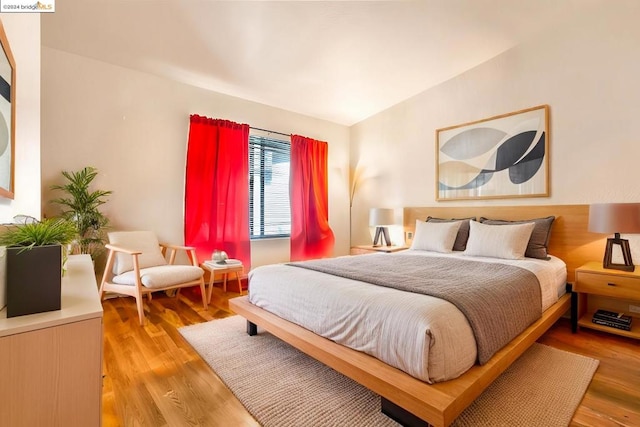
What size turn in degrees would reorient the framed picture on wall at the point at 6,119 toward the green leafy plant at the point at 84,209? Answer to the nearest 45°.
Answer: approximately 90° to its left

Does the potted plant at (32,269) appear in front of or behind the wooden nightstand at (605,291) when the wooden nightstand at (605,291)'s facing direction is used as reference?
in front

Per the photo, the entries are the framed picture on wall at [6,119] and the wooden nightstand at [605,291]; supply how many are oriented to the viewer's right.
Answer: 1

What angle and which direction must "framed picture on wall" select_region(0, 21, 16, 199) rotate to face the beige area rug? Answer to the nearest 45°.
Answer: approximately 45° to its right

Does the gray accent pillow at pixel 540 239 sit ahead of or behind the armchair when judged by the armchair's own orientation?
ahead

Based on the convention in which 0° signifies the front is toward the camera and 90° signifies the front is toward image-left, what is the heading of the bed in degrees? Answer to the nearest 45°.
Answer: approximately 45°

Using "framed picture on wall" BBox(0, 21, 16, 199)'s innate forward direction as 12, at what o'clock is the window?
The window is roughly at 11 o'clock from the framed picture on wall.

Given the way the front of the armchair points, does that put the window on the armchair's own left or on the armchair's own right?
on the armchair's own left

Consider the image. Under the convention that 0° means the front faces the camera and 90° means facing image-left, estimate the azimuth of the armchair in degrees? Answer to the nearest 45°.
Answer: approximately 315°

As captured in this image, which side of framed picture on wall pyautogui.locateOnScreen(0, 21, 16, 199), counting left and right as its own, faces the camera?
right

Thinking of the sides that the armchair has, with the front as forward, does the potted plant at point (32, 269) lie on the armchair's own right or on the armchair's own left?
on the armchair's own right

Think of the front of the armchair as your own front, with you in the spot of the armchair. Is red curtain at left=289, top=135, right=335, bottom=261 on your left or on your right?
on your left
